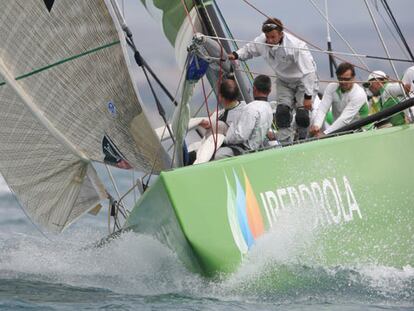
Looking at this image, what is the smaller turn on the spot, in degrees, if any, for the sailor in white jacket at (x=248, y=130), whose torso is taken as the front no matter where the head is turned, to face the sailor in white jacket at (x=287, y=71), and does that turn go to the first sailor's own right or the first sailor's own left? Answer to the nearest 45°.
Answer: approximately 90° to the first sailor's own right

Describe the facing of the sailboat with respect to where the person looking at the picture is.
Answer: facing the viewer and to the left of the viewer

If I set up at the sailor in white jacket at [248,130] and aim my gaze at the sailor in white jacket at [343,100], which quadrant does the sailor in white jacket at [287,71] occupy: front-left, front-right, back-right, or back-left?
front-left

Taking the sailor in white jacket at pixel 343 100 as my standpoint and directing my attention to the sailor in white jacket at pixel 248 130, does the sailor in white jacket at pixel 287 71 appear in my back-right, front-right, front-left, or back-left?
front-right

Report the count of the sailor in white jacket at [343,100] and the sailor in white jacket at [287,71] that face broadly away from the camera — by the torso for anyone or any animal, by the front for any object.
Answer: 0

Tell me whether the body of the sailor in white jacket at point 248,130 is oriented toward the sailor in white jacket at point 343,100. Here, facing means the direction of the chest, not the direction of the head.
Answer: no

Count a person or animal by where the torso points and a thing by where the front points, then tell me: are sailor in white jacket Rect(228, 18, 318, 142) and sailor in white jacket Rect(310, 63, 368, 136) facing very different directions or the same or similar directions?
same or similar directions

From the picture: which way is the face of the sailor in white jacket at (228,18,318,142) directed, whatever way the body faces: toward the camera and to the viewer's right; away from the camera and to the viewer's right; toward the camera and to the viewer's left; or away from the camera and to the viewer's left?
toward the camera and to the viewer's left

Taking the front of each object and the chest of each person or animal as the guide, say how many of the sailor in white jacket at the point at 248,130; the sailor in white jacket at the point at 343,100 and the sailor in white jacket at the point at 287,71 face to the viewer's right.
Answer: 0

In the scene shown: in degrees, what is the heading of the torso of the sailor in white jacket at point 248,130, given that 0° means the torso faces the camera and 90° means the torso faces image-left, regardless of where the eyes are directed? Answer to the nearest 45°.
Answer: approximately 135°
